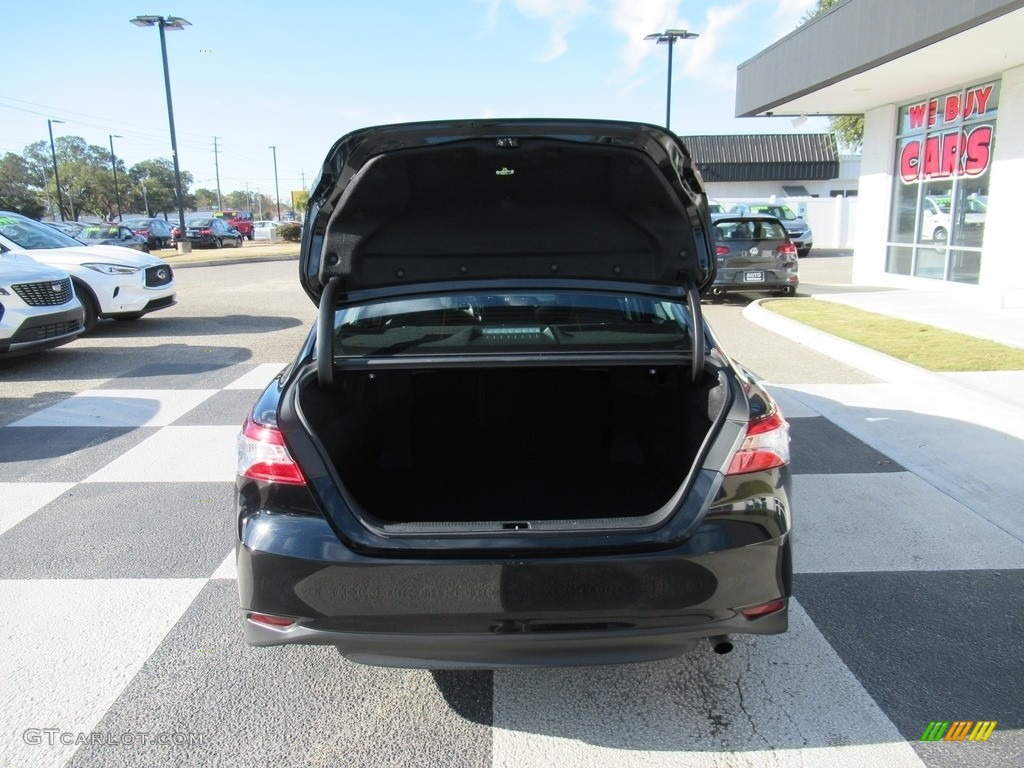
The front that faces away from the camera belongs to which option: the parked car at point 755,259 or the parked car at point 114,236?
the parked car at point 755,259

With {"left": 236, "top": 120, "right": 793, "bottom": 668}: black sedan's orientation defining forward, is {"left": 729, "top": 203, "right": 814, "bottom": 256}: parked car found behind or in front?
in front

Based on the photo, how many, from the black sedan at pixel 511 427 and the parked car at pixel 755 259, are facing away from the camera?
2

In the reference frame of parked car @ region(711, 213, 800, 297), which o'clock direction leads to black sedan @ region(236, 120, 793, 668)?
The black sedan is roughly at 6 o'clock from the parked car.

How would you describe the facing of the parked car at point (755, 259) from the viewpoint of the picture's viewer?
facing away from the viewer

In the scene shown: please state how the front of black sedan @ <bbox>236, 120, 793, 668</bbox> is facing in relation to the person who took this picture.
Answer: facing away from the viewer

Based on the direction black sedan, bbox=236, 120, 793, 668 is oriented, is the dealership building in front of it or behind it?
in front

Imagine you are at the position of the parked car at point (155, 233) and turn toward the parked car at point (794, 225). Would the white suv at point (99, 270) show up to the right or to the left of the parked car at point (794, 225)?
right

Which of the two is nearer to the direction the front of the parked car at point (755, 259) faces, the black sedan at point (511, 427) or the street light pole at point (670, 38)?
the street light pole

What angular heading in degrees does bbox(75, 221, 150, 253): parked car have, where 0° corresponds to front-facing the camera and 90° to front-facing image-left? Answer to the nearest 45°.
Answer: approximately 270°

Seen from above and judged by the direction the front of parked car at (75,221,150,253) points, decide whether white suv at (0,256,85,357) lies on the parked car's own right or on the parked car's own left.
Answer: on the parked car's own right

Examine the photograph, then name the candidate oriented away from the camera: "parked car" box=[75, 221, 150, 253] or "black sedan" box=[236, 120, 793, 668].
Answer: the black sedan

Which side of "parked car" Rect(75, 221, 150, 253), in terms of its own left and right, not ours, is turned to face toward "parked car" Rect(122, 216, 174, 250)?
left

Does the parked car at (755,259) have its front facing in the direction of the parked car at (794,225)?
yes
